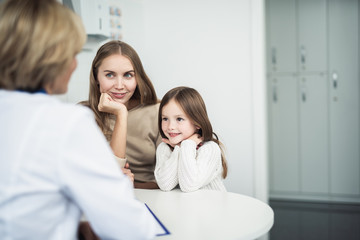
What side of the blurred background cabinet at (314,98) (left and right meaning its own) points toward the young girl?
front

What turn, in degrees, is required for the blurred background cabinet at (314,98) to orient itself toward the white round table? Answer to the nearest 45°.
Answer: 0° — it already faces it

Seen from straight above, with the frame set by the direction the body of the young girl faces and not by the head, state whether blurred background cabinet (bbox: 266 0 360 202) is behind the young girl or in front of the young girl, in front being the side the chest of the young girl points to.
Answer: behind

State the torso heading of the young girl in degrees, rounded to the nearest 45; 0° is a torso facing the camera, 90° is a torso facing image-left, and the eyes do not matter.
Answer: approximately 45°

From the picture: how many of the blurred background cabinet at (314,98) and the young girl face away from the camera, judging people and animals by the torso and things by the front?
0

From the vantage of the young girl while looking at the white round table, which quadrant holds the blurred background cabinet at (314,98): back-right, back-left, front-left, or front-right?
back-left

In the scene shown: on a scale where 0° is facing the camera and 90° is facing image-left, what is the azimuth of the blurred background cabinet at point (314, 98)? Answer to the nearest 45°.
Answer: approximately 0°
